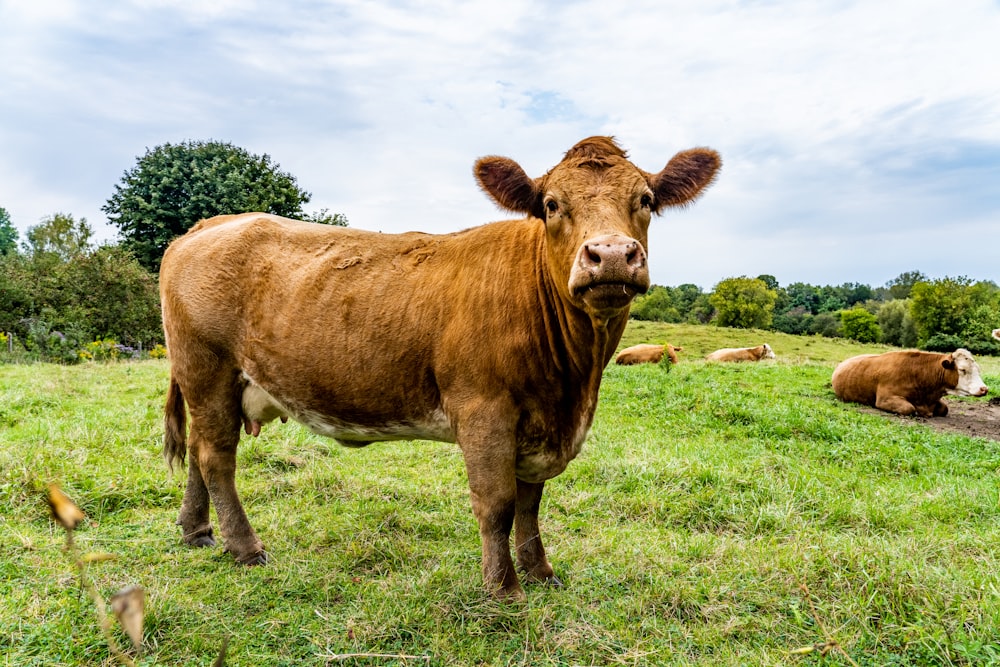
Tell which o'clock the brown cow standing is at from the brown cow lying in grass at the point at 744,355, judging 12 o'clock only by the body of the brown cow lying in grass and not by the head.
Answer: The brown cow standing is roughly at 3 o'clock from the brown cow lying in grass.

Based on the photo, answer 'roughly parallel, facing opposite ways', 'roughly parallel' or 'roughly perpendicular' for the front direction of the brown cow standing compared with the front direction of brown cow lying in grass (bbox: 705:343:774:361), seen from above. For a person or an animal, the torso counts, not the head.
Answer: roughly parallel

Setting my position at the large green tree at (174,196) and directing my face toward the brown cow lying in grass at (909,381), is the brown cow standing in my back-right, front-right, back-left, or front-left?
front-right

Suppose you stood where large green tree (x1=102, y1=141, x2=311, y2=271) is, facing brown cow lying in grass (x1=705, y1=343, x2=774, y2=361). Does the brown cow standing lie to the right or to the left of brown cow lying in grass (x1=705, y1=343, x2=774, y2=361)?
right

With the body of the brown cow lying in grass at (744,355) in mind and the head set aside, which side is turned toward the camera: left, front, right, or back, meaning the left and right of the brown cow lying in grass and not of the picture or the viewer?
right

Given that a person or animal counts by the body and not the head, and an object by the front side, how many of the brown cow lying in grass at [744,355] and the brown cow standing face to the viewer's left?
0

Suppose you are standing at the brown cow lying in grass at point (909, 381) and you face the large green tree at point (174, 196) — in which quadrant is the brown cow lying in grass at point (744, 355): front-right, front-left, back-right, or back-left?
front-right

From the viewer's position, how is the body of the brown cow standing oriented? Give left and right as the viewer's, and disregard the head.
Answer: facing the viewer and to the right of the viewer

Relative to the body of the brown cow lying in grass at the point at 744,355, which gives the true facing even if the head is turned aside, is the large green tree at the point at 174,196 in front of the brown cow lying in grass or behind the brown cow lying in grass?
behind

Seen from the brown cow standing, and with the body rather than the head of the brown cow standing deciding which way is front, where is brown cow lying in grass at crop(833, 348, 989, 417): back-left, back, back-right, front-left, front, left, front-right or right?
left

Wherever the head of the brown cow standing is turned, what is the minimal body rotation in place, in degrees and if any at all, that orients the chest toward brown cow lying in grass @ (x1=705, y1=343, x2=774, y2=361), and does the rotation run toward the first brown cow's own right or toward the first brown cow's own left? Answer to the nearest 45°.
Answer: approximately 90° to the first brown cow's own left
